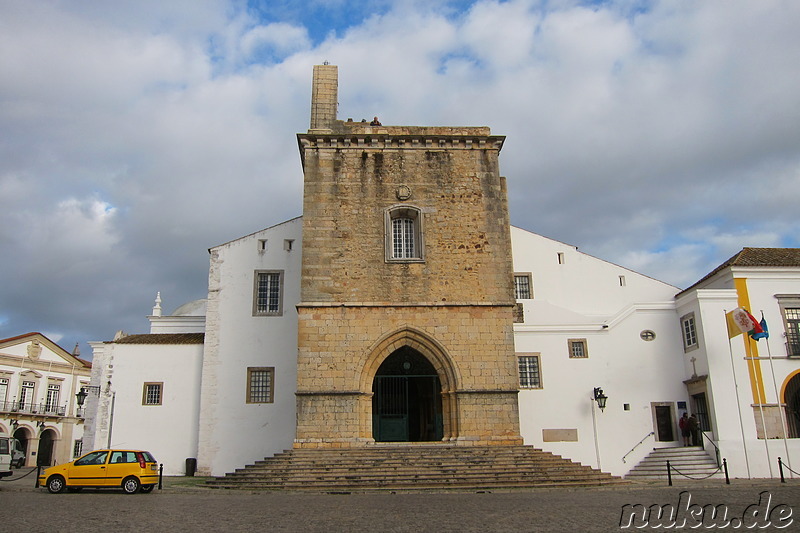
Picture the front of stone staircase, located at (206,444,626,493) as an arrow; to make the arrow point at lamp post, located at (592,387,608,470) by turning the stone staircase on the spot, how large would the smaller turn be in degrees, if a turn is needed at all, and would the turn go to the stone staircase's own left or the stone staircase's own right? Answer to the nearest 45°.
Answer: approximately 135° to the stone staircase's own left

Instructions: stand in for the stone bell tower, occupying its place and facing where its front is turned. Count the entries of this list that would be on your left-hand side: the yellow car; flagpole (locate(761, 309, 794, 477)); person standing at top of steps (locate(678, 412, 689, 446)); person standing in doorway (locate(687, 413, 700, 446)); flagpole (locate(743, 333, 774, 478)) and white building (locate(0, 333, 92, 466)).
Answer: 4

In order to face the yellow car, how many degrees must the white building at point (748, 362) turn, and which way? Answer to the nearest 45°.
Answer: approximately 45° to its right

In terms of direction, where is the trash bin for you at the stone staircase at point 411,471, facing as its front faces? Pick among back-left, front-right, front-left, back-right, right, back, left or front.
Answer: back-right

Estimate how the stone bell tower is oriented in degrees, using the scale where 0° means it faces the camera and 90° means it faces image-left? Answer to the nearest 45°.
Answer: approximately 0°

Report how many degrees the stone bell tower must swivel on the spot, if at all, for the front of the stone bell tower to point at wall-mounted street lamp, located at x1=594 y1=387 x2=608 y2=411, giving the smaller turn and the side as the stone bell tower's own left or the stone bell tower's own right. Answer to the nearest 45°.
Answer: approximately 90° to the stone bell tower's own left

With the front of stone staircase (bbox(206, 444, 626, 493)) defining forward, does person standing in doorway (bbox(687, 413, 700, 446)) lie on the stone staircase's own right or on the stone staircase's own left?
on the stone staircase's own left

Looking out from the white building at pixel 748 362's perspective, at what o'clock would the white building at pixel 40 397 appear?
the white building at pixel 40 397 is roughly at 3 o'clock from the white building at pixel 748 362.

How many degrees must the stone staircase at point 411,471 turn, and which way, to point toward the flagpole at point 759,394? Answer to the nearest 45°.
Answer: approximately 90° to its left

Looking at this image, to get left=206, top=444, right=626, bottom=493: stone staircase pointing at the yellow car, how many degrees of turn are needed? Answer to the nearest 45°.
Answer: approximately 90° to its right

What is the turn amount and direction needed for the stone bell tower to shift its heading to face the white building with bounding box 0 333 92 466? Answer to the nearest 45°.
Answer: approximately 135° to its right

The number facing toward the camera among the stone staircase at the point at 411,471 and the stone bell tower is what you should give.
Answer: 2

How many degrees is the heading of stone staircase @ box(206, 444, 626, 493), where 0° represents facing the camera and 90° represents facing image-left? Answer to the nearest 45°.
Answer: approximately 0°

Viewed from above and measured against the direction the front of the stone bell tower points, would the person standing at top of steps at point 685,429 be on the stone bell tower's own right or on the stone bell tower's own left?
on the stone bell tower's own left

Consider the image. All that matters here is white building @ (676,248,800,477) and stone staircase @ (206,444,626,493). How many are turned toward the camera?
2
